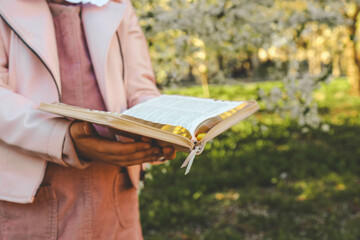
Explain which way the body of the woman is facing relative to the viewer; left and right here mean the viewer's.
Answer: facing the viewer and to the right of the viewer
